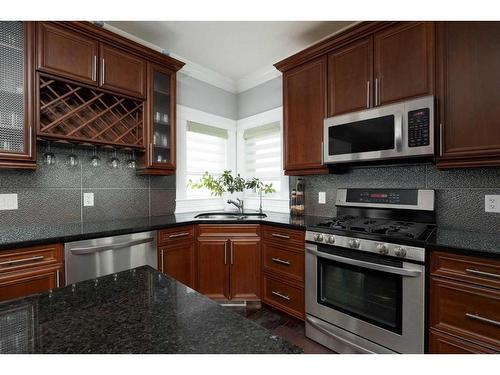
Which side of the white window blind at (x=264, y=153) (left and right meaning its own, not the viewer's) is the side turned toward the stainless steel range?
left

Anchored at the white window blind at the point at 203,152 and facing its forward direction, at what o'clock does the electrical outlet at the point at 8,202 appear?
The electrical outlet is roughly at 3 o'clock from the white window blind.

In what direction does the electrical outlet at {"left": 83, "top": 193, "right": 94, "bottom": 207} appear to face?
toward the camera

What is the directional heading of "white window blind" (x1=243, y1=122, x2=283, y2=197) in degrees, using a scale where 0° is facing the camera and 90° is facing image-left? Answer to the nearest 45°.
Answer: approximately 45°

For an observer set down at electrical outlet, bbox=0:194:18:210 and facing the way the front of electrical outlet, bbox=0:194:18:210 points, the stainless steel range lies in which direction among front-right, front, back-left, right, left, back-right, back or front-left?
front-left

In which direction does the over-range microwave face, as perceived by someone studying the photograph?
facing the viewer and to the left of the viewer

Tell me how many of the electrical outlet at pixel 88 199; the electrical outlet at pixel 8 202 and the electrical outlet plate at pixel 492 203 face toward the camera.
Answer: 3

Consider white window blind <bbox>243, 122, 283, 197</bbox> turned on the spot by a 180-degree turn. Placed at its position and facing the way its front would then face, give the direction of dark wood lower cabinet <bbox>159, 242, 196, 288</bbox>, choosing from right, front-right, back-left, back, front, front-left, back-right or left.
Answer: back

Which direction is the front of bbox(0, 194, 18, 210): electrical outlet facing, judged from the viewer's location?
facing the viewer

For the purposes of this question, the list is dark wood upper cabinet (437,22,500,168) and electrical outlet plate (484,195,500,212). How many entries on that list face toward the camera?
2

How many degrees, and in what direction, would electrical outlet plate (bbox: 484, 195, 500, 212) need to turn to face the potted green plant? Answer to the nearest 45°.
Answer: approximately 90° to its right

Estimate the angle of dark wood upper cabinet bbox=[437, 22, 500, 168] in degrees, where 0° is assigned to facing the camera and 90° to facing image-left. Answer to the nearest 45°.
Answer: approximately 0°
